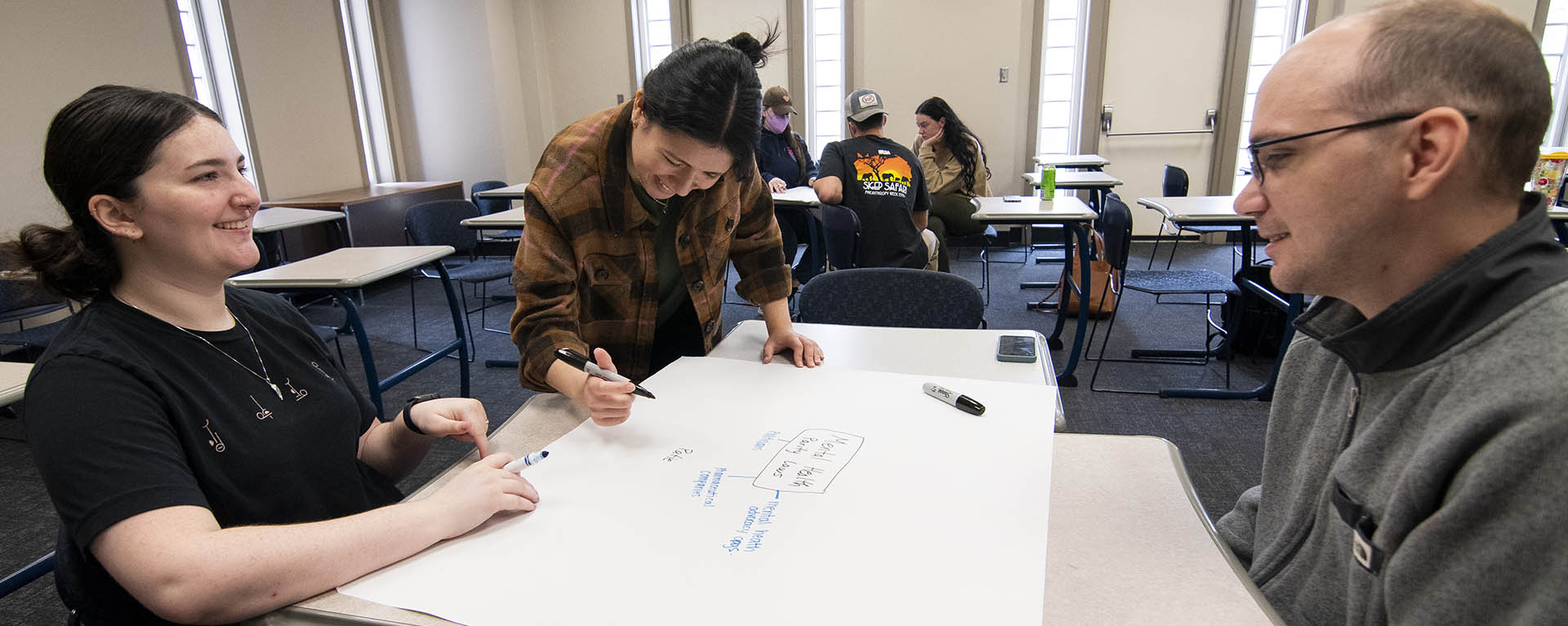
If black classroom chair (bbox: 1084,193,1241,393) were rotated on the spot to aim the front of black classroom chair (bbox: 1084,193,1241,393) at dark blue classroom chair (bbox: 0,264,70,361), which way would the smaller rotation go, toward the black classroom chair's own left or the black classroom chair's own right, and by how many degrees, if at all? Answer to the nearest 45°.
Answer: approximately 135° to the black classroom chair's own right

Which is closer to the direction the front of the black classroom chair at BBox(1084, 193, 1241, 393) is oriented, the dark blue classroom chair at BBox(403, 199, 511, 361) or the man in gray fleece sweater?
the man in gray fleece sweater

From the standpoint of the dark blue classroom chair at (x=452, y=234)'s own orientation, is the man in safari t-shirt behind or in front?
in front

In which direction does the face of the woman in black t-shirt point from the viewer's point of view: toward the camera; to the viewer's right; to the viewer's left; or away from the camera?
to the viewer's right

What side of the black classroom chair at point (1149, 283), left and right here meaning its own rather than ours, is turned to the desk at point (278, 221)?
back

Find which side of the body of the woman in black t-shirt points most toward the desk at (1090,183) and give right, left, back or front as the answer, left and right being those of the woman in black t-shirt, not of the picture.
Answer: left

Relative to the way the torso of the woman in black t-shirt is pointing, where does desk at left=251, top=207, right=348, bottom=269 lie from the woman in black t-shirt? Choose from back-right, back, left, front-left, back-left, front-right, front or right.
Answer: back-left

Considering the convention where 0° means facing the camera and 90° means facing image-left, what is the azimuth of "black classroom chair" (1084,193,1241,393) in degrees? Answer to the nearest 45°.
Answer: approximately 270°

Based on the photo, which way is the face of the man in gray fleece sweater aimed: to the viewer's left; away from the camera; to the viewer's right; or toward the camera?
to the viewer's left

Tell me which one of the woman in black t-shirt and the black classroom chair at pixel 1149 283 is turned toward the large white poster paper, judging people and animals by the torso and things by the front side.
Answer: the woman in black t-shirt

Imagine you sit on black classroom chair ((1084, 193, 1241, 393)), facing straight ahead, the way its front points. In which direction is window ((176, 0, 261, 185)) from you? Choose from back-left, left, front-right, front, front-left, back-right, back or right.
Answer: back

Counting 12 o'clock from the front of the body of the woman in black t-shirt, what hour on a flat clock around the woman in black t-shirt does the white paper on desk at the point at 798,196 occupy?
The white paper on desk is roughly at 9 o'clock from the woman in black t-shirt.

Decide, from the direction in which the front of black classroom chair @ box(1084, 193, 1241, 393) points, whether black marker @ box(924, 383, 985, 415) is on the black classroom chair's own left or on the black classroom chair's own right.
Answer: on the black classroom chair's own right

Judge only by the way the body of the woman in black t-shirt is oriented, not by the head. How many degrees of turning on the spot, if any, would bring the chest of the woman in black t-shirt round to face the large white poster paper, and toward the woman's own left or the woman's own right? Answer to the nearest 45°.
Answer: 0° — they already face it
